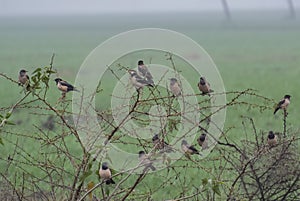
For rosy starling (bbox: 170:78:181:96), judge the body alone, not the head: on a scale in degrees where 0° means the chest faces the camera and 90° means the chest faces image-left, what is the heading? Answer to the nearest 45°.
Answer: approximately 45°

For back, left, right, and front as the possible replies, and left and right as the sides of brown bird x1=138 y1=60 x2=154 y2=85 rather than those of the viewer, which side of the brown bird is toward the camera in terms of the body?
left

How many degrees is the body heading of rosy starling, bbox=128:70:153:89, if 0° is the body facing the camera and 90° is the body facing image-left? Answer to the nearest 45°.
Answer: approximately 90°

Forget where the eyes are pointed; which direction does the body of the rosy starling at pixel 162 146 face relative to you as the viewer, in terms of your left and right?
facing to the left of the viewer

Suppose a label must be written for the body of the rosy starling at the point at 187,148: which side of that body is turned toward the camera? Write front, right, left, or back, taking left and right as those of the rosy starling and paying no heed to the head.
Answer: left
